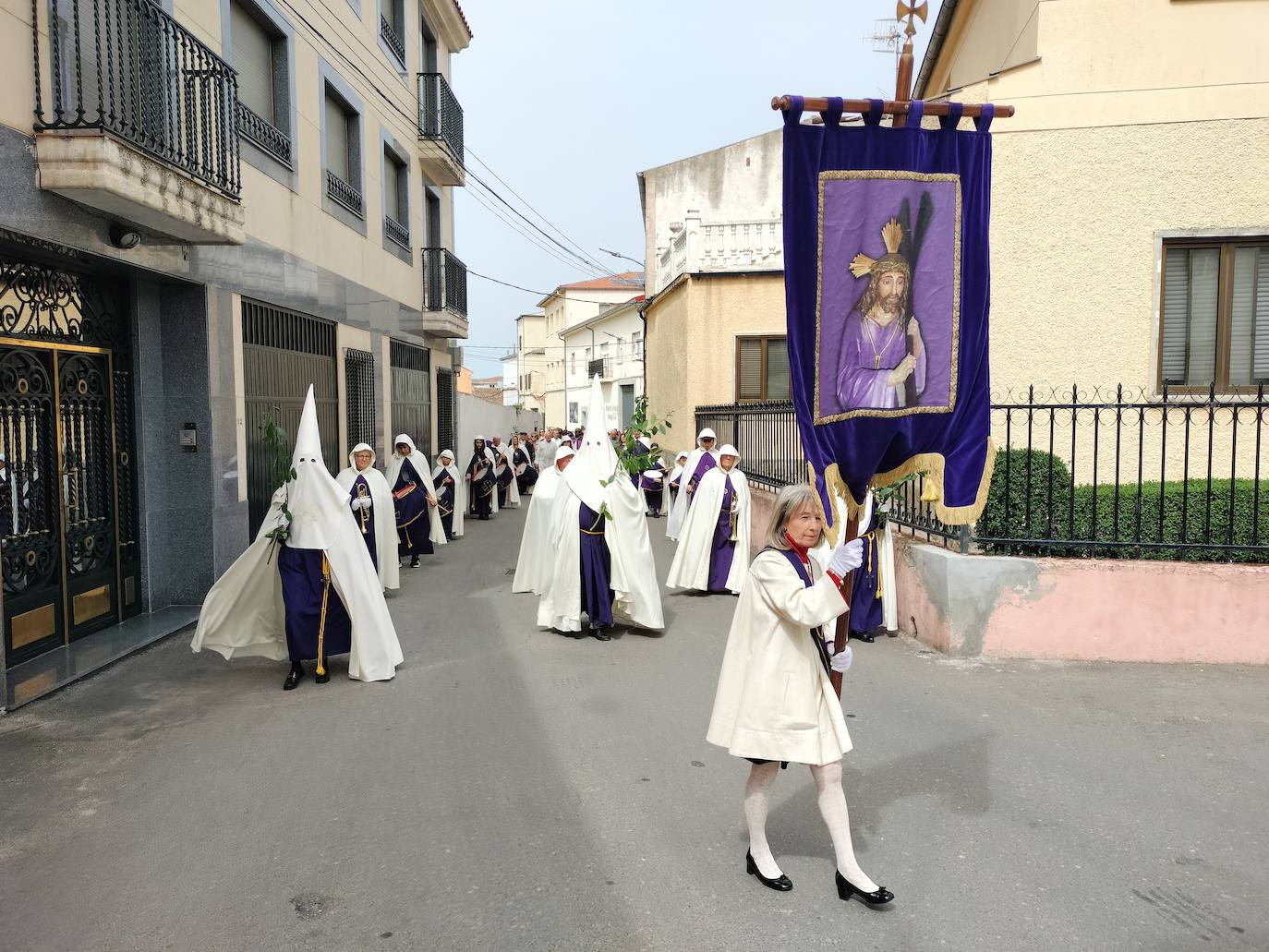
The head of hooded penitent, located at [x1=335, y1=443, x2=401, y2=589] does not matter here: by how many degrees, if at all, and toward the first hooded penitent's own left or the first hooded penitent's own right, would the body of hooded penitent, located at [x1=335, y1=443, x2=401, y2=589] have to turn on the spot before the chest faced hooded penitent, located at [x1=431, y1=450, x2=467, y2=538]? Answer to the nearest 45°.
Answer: approximately 180°

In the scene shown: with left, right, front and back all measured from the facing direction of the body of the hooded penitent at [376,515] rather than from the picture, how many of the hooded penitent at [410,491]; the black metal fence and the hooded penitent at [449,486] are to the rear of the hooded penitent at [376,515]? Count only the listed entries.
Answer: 2

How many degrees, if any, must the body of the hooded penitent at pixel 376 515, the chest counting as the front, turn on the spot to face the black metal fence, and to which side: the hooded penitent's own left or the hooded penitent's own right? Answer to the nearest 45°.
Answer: approximately 45° to the hooded penitent's own left

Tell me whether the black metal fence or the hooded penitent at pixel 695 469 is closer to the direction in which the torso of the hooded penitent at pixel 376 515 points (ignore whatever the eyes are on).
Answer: the black metal fence

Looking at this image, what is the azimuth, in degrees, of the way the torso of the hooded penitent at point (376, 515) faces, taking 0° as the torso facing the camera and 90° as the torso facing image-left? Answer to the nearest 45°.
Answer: approximately 0°

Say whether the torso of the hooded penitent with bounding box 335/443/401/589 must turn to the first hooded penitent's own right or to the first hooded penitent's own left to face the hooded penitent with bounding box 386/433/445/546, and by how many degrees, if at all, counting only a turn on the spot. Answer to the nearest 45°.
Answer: approximately 180°

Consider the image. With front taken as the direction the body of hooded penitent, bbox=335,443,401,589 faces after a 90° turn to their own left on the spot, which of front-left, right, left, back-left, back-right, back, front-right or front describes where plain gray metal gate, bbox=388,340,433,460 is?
left

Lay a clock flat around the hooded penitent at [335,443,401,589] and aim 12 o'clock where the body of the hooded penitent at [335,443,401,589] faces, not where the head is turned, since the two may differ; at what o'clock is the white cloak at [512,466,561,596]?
the white cloak at [512,466,561,596] is roughly at 9 o'clock from the hooded penitent at [335,443,401,589].

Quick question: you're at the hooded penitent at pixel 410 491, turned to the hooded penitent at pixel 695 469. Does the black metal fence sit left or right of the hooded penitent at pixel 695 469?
right

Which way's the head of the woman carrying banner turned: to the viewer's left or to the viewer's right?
to the viewer's right

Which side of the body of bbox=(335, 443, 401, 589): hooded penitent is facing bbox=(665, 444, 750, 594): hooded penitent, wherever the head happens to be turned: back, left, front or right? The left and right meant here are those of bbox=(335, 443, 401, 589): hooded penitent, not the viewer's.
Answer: left
